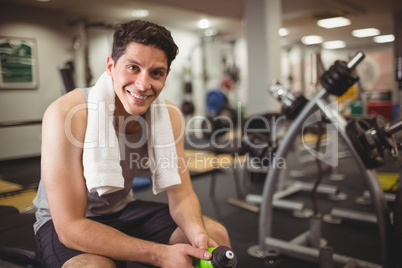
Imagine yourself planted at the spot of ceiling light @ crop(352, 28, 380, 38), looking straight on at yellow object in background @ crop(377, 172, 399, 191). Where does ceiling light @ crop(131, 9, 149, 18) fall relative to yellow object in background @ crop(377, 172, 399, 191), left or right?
right

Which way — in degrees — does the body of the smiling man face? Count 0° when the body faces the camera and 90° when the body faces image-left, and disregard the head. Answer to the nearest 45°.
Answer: approximately 315°

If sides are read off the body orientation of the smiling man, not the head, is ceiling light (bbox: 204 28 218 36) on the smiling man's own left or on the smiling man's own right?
on the smiling man's own left

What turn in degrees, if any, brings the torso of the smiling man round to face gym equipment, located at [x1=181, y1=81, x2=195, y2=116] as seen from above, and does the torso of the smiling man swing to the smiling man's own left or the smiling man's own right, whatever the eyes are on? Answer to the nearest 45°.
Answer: approximately 135° to the smiling man's own left

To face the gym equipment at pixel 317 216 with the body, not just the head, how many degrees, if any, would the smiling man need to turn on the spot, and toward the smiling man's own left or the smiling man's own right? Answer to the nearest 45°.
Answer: approximately 90° to the smiling man's own left

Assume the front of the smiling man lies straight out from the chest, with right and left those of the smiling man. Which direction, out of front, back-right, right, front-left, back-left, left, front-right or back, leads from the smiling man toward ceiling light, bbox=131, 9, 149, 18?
back-left

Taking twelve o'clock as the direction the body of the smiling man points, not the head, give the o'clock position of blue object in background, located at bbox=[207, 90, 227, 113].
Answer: The blue object in background is roughly at 8 o'clock from the smiling man.

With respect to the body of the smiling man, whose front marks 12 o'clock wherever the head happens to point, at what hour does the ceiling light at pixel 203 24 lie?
The ceiling light is roughly at 8 o'clock from the smiling man.

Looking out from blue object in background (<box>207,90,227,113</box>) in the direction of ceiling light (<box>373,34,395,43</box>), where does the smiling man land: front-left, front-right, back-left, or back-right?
back-right

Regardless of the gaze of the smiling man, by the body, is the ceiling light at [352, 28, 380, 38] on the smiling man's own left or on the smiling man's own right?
on the smiling man's own left

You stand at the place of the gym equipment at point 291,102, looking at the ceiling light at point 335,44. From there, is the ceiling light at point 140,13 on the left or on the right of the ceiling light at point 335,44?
left

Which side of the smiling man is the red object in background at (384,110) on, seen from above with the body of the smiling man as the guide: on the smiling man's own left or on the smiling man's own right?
on the smiling man's own left
